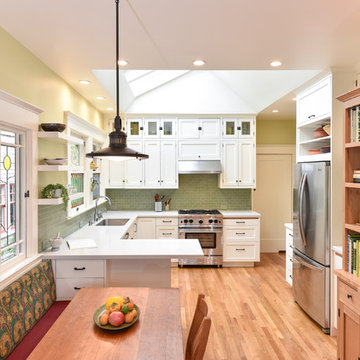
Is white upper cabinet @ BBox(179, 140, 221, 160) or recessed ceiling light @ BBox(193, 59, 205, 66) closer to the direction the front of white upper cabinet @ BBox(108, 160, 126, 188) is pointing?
the recessed ceiling light

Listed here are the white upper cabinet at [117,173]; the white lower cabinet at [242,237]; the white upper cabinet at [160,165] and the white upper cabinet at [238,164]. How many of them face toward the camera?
4

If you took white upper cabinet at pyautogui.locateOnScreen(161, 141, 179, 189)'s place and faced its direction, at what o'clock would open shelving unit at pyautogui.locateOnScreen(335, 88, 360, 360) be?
The open shelving unit is roughly at 11 o'clock from the white upper cabinet.

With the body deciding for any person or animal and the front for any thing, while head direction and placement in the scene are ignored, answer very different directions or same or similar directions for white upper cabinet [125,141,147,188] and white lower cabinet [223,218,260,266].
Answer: same or similar directions

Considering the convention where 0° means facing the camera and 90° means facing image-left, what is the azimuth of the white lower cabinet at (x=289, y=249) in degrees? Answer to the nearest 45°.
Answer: approximately 45°

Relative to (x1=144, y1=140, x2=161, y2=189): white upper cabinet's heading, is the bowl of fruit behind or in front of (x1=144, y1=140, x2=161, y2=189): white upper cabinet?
in front

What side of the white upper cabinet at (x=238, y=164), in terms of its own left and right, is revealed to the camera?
front

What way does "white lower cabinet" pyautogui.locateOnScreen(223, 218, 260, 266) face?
toward the camera

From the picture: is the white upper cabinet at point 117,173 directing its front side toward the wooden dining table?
yes

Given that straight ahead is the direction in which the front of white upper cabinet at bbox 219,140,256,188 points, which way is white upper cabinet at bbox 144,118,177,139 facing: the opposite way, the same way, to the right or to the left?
the same way

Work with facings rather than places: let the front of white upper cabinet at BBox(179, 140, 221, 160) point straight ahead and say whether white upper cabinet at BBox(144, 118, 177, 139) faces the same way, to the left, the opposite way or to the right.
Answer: the same way

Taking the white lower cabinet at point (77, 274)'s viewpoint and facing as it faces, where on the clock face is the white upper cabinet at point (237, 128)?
The white upper cabinet is roughly at 8 o'clock from the white lower cabinet.

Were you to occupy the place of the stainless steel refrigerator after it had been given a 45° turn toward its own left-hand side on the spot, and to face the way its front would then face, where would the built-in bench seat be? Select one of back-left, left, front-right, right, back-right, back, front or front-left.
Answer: front-right

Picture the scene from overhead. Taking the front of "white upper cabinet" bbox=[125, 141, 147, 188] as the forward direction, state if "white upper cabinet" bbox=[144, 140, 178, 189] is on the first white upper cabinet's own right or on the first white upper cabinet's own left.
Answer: on the first white upper cabinet's own left

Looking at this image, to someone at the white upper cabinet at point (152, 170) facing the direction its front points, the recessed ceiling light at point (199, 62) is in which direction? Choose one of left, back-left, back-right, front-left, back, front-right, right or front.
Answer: front

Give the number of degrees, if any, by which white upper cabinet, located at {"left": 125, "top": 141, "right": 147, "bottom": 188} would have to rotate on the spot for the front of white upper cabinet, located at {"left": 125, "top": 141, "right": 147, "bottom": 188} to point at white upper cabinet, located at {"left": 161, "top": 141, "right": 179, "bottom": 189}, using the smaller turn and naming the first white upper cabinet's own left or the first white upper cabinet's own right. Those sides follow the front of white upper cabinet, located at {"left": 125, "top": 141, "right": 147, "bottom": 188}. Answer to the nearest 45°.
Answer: approximately 90° to the first white upper cabinet's own left

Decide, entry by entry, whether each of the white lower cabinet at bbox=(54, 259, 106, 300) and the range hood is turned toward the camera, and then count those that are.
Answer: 2
